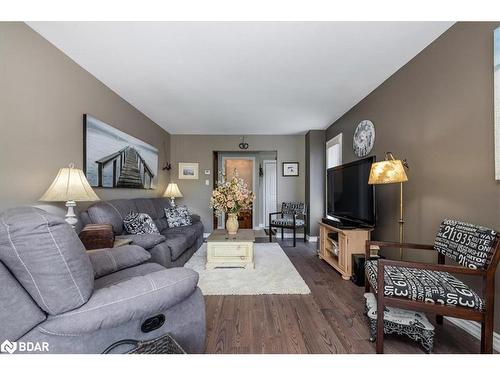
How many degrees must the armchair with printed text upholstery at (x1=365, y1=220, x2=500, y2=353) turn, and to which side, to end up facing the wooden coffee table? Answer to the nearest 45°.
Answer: approximately 45° to its right

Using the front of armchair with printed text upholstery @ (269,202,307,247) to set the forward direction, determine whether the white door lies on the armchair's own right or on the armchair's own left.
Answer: on the armchair's own right

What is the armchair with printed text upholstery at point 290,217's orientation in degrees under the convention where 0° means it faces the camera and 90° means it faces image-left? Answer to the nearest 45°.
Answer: approximately 45°

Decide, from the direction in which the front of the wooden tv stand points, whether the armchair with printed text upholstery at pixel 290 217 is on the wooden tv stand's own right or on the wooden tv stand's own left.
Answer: on the wooden tv stand's own right

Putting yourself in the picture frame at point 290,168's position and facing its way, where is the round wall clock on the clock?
The round wall clock is roughly at 11 o'clock from the picture frame.

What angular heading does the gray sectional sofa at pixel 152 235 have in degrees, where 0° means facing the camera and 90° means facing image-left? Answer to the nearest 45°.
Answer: approximately 315°

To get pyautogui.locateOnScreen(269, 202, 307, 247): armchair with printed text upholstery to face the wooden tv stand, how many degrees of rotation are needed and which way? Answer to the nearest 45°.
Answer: approximately 45° to its left
